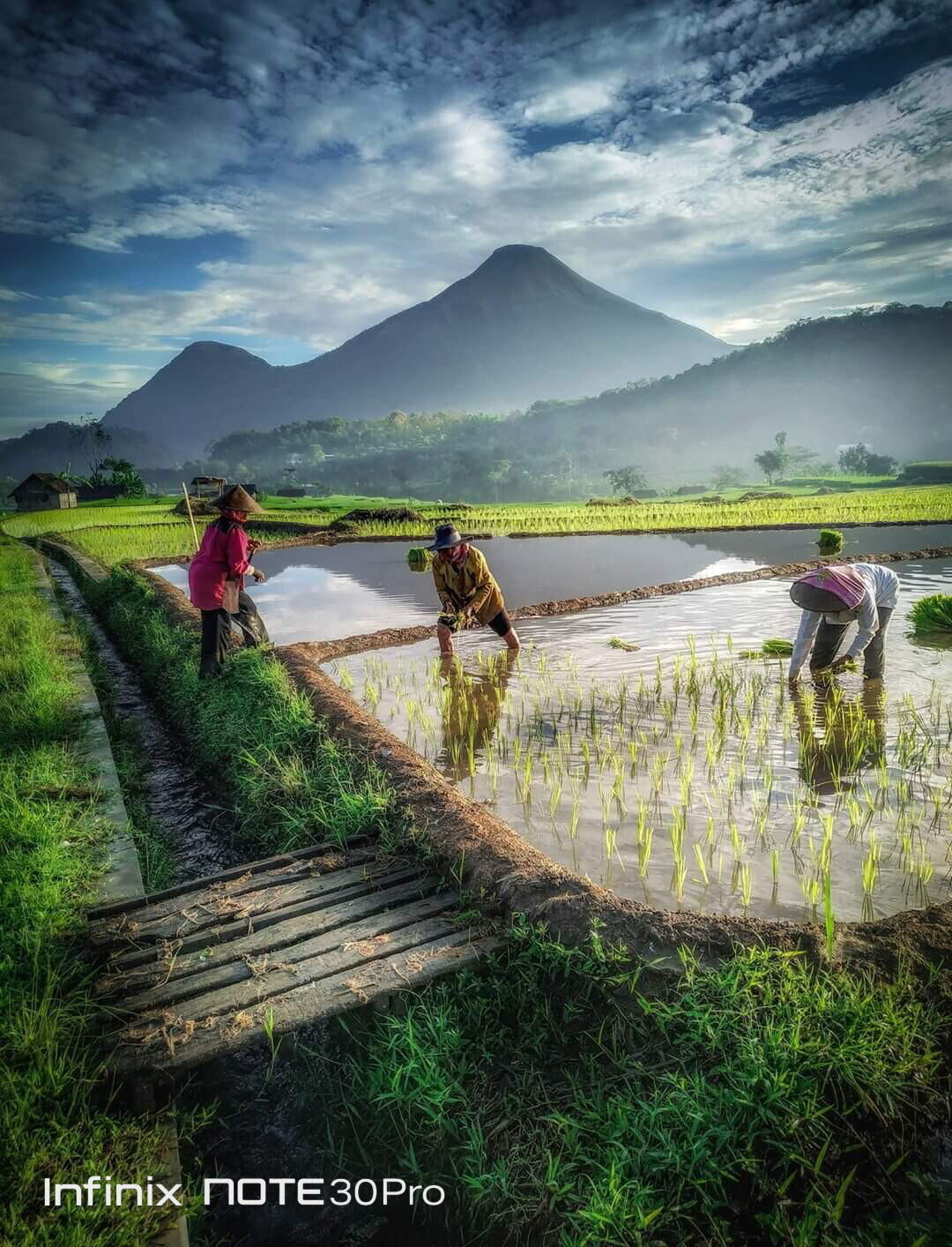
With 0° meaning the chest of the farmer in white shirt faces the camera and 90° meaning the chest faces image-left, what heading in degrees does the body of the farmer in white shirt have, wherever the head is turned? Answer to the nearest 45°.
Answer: approximately 45°

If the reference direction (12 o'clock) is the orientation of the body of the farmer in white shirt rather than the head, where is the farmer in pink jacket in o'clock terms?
The farmer in pink jacket is roughly at 1 o'clock from the farmer in white shirt.

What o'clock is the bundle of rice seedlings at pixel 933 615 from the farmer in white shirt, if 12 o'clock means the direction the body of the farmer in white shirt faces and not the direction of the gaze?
The bundle of rice seedlings is roughly at 5 o'clock from the farmer in white shirt.

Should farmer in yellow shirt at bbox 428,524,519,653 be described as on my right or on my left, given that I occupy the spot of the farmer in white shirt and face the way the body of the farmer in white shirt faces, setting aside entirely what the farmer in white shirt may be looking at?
on my right

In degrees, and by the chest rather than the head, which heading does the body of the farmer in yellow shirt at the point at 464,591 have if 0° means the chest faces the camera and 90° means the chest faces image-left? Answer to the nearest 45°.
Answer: approximately 45°

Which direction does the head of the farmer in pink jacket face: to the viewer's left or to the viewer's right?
to the viewer's right

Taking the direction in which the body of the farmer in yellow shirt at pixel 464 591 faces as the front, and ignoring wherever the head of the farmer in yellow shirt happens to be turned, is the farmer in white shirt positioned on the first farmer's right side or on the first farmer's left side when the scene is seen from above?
on the first farmer's left side
